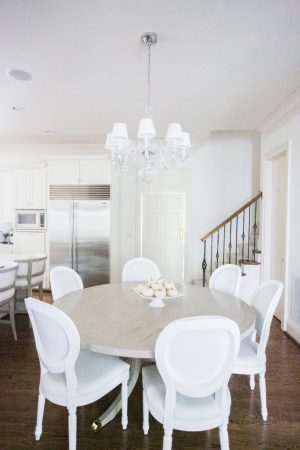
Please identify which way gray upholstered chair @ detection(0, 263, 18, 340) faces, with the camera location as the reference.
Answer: facing away from the viewer and to the left of the viewer

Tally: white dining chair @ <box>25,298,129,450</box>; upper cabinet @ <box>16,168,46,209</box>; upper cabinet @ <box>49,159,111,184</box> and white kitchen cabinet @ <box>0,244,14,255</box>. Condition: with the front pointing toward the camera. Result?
3

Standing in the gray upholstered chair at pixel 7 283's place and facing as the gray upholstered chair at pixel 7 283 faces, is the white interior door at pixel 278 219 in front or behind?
behind

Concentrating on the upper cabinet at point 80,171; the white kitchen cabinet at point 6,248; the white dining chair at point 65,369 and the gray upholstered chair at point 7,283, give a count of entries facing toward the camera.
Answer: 2

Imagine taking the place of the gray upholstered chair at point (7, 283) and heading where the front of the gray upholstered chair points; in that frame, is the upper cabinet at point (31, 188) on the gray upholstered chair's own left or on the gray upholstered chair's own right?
on the gray upholstered chair's own right

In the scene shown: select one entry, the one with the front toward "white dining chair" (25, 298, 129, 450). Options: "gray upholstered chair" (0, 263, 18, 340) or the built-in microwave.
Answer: the built-in microwave

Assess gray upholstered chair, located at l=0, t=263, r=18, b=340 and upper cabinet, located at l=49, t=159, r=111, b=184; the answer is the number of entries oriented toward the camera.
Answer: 1

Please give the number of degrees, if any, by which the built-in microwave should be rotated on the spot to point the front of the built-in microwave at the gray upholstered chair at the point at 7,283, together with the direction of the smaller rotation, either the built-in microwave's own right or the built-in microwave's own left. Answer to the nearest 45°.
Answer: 0° — it already faces it

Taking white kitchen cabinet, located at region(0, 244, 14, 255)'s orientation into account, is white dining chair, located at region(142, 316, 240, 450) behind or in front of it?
in front

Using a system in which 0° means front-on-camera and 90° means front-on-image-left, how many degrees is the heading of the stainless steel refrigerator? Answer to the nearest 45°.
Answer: approximately 0°

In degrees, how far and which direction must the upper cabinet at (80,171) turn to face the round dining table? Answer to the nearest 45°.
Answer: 0° — it already faces it

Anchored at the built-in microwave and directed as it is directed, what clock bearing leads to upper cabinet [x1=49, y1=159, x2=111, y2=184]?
The upper cabinet is roughly at 10 o'clock from the built-in microwave.

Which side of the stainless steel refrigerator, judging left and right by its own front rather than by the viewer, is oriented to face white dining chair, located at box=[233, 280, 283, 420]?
front

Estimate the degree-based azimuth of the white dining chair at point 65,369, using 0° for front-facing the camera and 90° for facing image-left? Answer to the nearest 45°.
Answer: approximately 225°

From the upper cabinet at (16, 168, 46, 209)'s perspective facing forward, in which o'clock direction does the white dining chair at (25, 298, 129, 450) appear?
The white dining chair is roughly at 12 o'clock from the upper cabinet.
